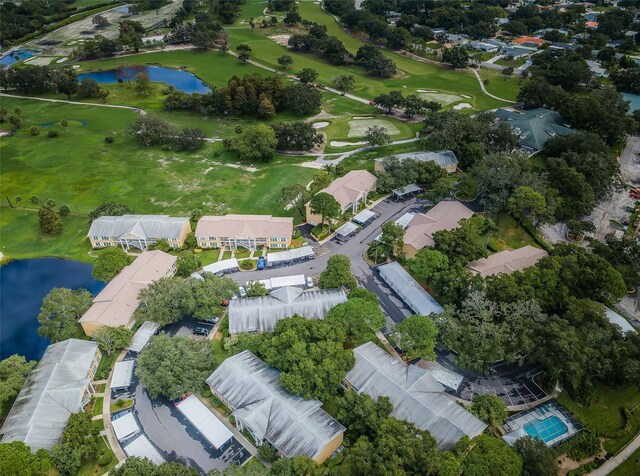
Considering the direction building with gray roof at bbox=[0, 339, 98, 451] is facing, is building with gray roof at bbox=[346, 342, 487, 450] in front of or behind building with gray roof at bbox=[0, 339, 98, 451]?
in front

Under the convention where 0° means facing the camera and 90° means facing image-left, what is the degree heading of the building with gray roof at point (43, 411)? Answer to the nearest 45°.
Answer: approximately 270°

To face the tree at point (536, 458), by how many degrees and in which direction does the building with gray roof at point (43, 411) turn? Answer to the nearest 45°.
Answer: approximately 45° to its right

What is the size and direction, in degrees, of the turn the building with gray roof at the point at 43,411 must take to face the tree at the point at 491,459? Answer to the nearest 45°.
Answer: approximately 45° to its right

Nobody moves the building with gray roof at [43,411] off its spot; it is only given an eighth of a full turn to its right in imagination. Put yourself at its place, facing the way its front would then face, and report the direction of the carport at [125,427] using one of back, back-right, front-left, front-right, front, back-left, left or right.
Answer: front

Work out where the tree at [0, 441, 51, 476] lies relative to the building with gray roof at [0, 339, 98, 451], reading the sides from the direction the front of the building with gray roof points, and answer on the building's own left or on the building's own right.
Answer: on the building's own right

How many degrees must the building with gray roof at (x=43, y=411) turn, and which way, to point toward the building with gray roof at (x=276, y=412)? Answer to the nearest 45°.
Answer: approximately 45° to its right
